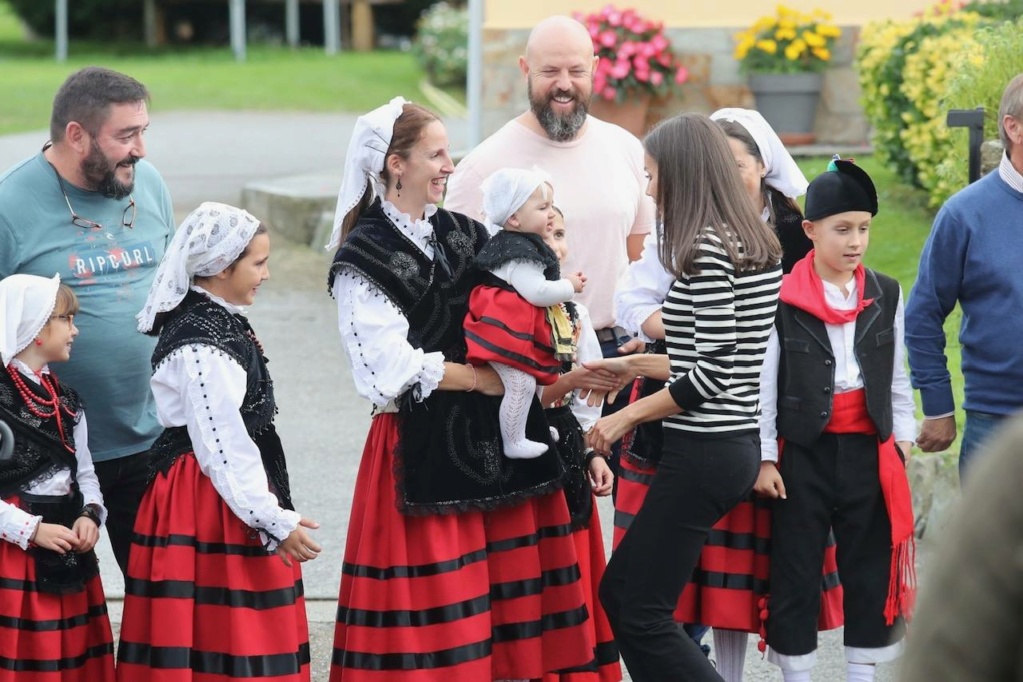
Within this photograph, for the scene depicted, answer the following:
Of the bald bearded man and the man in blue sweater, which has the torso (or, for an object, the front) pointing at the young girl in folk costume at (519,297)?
the bald bearded man

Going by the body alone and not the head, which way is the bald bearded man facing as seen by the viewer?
toward the camera

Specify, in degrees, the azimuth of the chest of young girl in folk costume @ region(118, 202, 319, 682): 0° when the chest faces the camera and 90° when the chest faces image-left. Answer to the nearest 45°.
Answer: approximately 270°

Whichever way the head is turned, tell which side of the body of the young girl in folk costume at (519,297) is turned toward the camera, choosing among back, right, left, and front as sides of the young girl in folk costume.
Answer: right

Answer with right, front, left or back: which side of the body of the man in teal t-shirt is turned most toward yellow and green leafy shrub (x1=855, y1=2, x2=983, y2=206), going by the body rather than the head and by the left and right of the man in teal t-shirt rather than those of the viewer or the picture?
left

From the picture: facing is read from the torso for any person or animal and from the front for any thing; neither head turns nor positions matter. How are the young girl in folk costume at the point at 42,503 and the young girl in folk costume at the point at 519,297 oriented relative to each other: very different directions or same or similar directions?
same or similar directions

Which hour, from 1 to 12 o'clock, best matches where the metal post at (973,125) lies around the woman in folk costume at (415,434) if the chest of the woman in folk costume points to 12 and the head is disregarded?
The metal post is roughly at 9 o'clock from the woman in folk costume.

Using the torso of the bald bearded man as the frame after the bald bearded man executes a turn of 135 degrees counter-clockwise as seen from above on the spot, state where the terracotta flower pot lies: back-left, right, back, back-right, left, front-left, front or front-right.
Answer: front-left

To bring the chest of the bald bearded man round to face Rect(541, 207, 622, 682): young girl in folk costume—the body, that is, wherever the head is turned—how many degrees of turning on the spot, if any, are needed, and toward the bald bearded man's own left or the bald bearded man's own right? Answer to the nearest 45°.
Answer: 0° — they already face them
